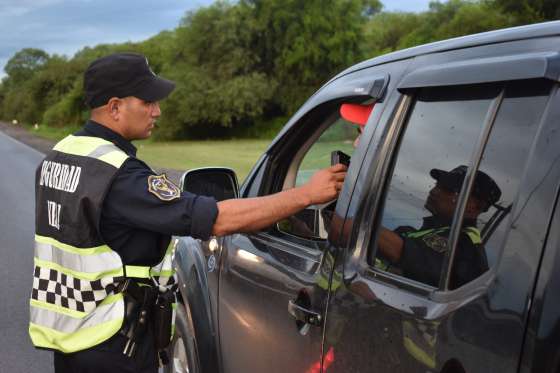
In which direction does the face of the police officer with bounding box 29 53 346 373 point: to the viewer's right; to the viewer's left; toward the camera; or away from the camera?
to the viewer's right

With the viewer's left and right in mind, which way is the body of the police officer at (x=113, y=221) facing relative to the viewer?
facing away from the viewer and to the right of the viewer

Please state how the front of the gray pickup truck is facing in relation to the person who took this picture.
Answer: facing away from the viewer and to the left of the viewer
